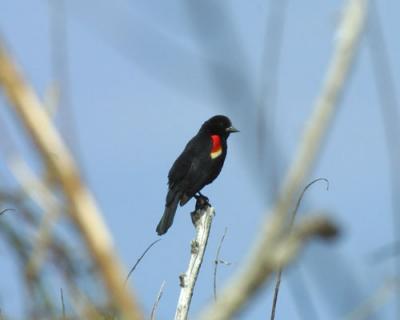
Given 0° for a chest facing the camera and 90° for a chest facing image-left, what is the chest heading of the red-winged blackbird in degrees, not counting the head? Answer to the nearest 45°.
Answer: approximately 270°

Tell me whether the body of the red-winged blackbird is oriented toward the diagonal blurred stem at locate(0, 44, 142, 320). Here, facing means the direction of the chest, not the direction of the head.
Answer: no
